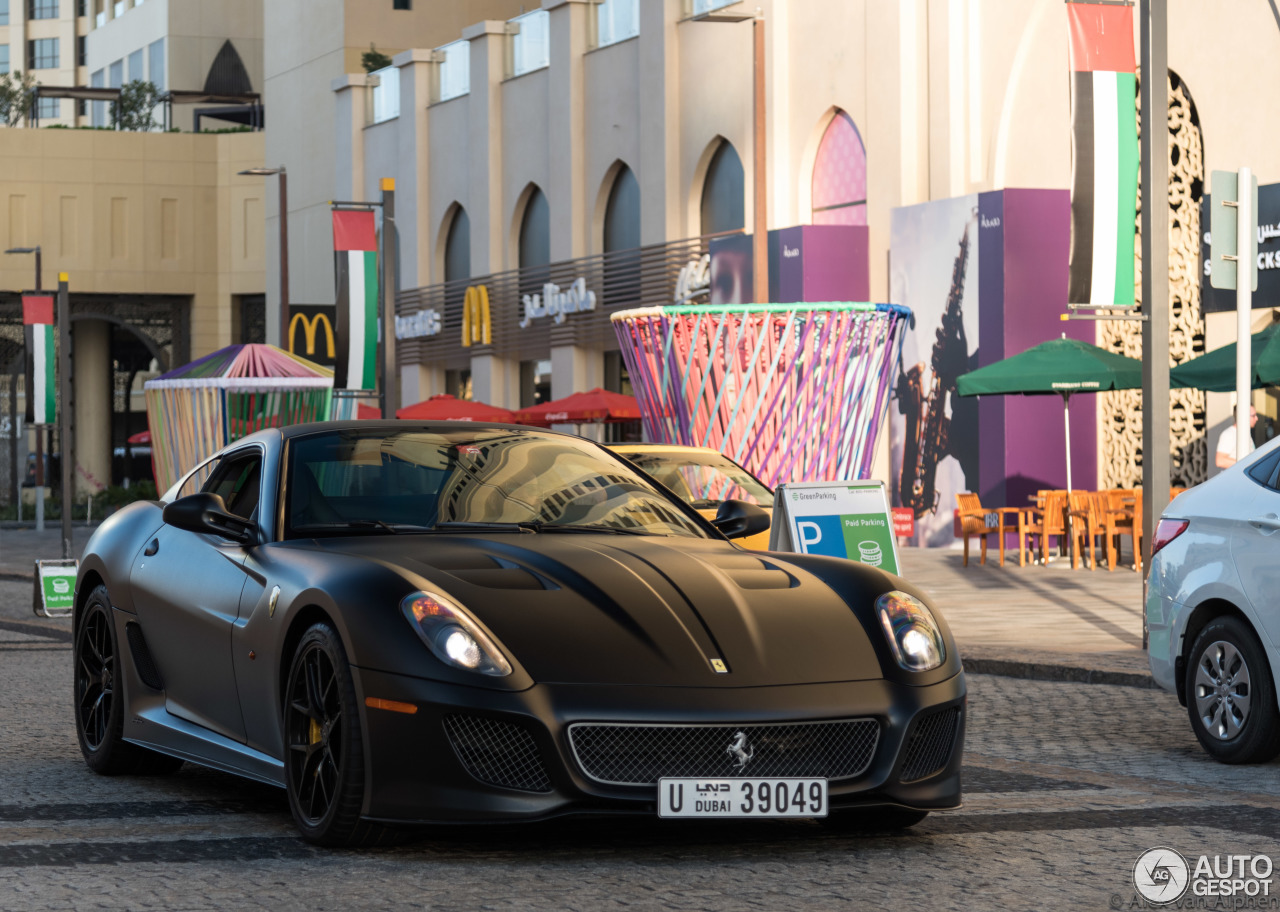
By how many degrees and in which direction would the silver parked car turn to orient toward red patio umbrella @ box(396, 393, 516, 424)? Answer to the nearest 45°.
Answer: approximately 180°

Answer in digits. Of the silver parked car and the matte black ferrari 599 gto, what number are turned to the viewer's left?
0

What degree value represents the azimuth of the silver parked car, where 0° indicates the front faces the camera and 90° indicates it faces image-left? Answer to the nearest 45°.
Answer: approximately 315°

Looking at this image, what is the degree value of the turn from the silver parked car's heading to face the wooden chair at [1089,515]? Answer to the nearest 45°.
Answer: approximately 135° to its left

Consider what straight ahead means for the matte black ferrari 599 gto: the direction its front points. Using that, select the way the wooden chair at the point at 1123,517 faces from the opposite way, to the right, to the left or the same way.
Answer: to the right

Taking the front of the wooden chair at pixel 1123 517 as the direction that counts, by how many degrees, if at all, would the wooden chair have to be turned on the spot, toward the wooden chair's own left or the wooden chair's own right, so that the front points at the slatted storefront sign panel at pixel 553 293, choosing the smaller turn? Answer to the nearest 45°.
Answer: approximately 90° to the wooden chair's own right

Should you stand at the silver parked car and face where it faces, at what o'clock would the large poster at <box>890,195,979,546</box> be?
The large poster is roughly at 7 o'clock from the silver parked car.

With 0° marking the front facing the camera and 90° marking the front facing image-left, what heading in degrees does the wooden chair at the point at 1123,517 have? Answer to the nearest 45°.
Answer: approximately 45°
